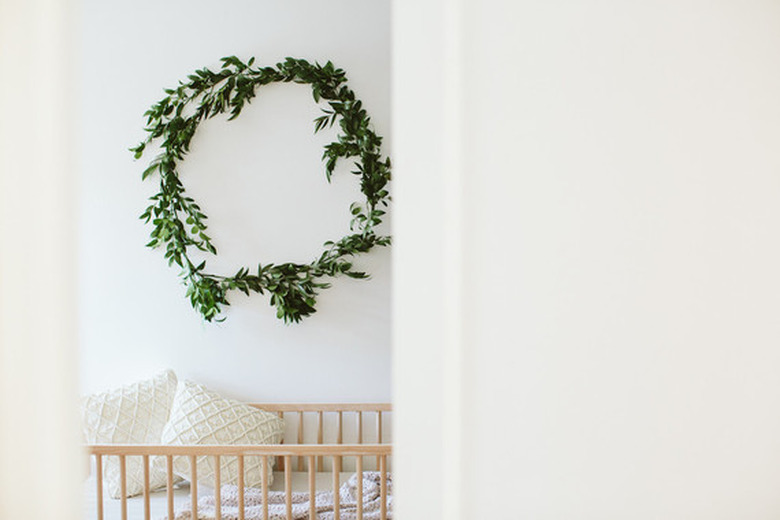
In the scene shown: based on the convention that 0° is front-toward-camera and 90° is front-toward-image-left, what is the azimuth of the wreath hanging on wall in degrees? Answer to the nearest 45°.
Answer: approximately 0°
